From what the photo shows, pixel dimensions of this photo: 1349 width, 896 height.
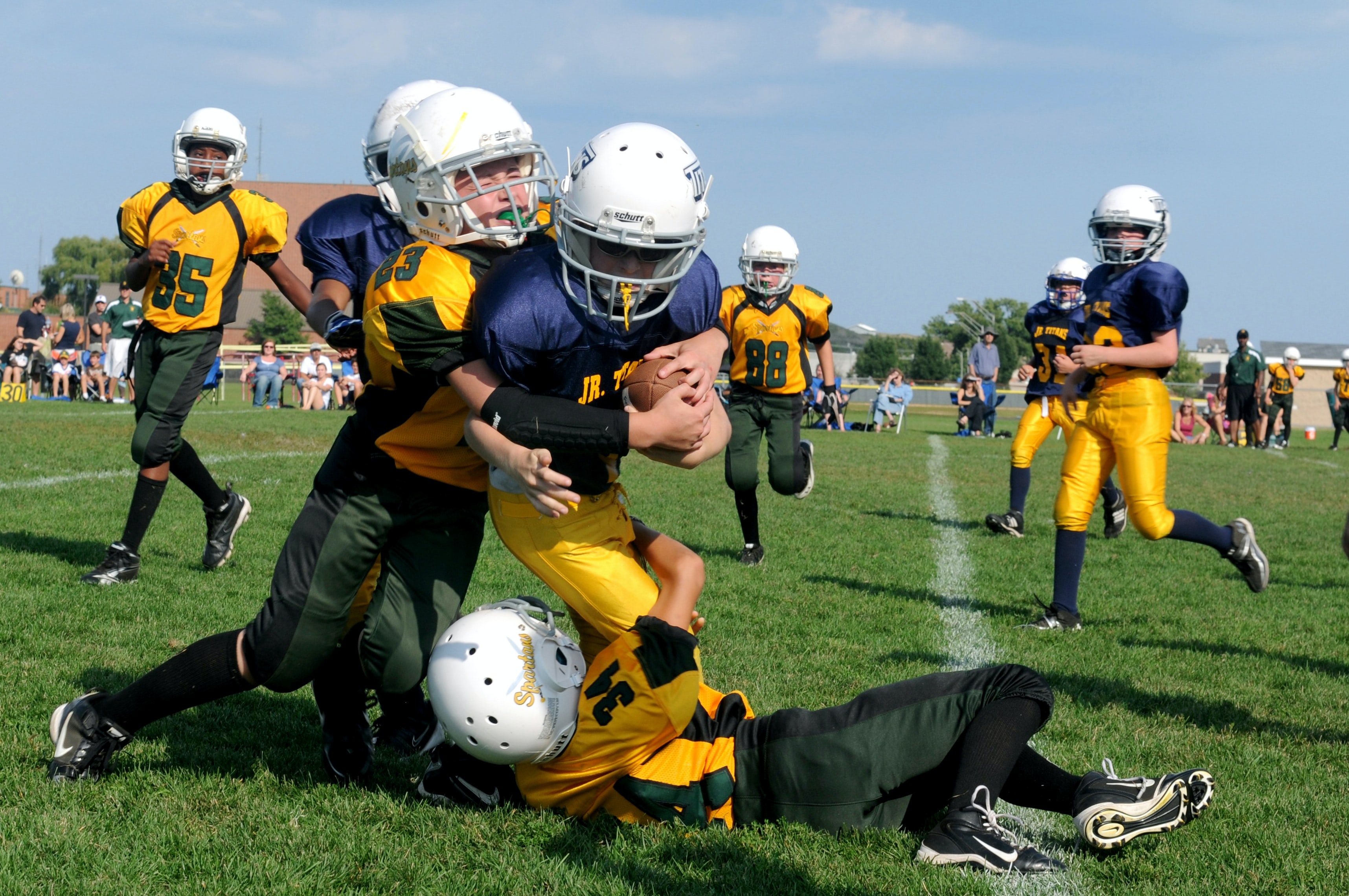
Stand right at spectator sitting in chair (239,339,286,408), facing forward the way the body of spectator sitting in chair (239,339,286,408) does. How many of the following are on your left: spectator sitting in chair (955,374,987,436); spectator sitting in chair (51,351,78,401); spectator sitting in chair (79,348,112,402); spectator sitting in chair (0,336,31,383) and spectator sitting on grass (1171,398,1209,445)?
2

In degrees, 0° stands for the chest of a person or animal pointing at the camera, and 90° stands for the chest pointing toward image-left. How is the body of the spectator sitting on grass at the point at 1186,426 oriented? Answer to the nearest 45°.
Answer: approximately 0°

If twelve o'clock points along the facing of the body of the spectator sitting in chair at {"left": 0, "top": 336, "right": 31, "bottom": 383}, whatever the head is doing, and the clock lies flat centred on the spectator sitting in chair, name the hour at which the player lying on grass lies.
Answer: The player lying on grass is roughly at 12 o'clock from the spectator sitting in chair.

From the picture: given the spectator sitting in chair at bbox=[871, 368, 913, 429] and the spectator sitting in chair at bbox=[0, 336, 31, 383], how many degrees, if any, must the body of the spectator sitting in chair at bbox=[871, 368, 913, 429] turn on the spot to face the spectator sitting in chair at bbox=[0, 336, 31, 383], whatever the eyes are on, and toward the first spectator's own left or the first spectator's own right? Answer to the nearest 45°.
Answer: approximately 45° to the first spectator's own right

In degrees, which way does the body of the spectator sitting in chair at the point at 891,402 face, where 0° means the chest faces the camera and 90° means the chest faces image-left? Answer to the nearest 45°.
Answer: approximately 45°

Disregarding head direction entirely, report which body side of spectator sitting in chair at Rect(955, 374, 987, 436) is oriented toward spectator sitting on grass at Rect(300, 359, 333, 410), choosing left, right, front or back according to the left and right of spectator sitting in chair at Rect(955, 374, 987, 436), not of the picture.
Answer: right

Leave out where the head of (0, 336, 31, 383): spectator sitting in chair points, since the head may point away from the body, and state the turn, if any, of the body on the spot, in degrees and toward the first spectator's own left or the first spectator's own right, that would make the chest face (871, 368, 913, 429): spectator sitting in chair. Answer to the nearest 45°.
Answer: approximately 90° to the first spectator's own left

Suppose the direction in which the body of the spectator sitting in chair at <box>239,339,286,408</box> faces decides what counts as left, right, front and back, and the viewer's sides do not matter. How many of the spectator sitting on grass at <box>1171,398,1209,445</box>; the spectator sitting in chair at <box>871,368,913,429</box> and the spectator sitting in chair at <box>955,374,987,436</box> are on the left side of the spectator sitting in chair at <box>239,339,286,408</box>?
3
